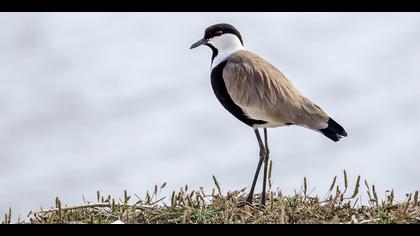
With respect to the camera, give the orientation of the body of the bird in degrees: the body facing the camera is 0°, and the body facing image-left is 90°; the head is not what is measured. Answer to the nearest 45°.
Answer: approximately 90°
